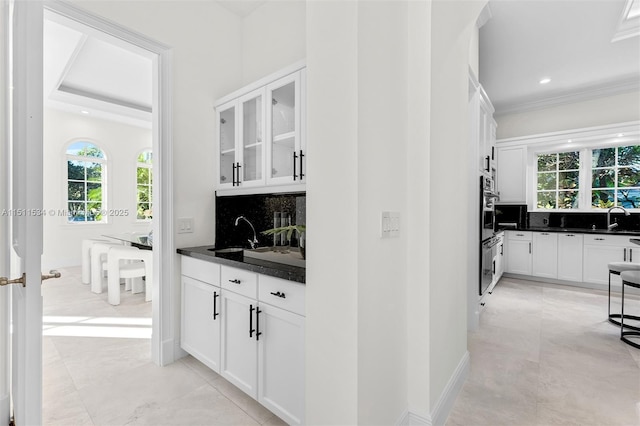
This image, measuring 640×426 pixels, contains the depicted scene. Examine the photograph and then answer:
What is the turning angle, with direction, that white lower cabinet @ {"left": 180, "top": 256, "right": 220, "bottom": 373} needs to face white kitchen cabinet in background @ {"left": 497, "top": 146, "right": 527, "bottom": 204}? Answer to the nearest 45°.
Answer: approximately 135° to its left

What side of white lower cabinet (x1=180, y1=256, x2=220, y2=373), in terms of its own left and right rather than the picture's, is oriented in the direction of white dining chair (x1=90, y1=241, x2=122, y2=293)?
right

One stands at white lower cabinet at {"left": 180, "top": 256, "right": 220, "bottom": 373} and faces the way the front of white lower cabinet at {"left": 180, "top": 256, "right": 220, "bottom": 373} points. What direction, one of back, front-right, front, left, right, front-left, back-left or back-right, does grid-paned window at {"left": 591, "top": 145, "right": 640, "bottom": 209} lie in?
back-left

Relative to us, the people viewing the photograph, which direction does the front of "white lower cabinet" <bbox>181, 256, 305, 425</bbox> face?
facing the viewer and to the left of the viewer

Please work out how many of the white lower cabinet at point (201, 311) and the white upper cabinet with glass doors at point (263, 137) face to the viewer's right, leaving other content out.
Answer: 0

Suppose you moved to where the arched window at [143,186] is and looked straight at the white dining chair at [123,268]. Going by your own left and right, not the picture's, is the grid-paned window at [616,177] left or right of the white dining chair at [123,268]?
left

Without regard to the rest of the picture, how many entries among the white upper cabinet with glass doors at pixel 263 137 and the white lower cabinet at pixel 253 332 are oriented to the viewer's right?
0

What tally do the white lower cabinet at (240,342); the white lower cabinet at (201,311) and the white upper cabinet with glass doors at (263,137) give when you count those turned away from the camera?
0

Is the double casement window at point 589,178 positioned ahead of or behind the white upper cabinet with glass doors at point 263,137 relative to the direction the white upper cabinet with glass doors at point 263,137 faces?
behind

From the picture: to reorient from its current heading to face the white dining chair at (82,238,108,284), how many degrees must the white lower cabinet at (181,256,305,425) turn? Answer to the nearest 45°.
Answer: approximately 90° to its right
